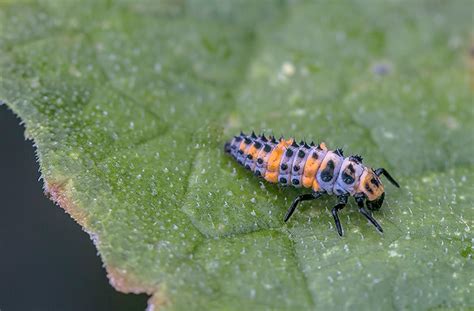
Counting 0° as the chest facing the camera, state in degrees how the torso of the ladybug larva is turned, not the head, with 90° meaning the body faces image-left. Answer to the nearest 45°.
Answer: approximately 315°
